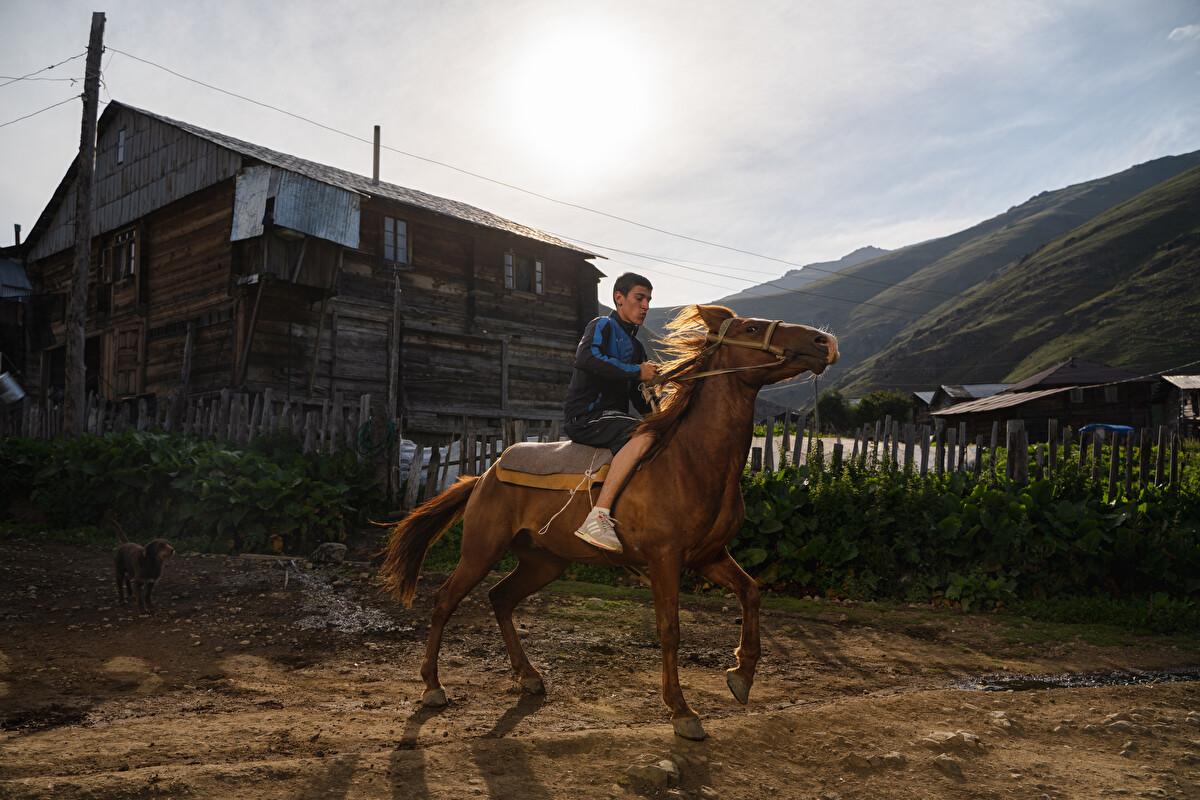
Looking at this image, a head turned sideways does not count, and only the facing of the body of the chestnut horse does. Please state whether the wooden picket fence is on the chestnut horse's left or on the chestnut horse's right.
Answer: on the chestnut horse's left

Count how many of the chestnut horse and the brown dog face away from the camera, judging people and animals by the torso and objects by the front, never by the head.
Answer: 0

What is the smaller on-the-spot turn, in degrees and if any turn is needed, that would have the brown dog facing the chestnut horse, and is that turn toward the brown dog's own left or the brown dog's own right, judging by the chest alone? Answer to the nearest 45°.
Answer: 0° — it already faces it

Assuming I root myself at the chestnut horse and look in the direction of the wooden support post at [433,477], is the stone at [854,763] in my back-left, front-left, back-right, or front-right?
back-right

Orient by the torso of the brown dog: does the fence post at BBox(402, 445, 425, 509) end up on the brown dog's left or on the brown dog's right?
on the brown dog's left

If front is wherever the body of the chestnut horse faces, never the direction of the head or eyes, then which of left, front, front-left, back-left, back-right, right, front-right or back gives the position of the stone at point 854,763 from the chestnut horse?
front

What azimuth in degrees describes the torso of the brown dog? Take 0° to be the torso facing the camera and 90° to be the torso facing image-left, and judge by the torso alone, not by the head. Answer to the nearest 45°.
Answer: approximately 315°

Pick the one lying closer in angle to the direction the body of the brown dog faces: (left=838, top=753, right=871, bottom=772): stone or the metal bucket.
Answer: the stone

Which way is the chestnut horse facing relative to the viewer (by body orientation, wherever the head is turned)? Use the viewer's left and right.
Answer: facing the viewer and to the right of the viewer

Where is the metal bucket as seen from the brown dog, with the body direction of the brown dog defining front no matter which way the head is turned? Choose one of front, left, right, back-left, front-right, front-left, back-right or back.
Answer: back-left

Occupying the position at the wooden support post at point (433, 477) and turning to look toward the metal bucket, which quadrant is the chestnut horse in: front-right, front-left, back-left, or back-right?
back-left

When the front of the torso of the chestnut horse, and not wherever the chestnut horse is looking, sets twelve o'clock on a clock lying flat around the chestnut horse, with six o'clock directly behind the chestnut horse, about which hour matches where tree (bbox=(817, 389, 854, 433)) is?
The tree is roughly at 8 o'clock from the chestnut horse.

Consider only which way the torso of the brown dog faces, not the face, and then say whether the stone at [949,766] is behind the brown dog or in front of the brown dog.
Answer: in front

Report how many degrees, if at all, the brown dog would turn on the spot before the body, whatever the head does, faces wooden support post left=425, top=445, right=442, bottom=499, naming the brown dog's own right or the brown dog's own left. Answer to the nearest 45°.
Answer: approximately 90° to the brown dog's own left
